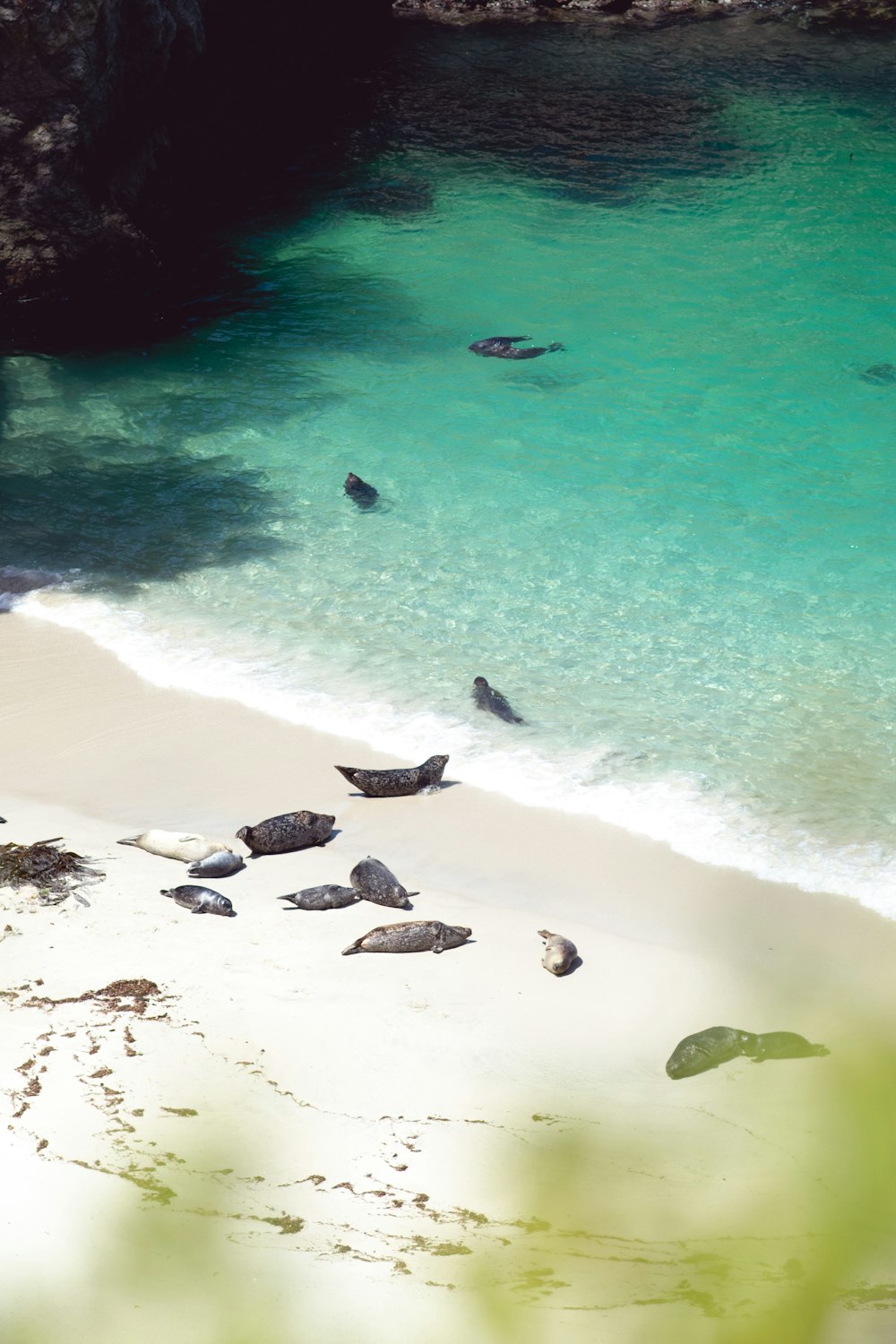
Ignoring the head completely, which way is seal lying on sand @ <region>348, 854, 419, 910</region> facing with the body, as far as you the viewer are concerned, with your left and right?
facing away from the viewer and to the left of the viewer

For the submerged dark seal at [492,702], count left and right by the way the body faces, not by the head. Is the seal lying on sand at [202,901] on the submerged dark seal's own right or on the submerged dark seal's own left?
on the submerged dark seal's own left

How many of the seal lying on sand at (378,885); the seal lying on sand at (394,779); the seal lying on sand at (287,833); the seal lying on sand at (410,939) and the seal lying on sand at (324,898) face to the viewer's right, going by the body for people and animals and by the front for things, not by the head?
4

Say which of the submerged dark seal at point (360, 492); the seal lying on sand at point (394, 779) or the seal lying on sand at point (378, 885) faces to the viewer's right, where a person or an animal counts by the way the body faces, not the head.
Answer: the seal lying on sand at point (394, 779)

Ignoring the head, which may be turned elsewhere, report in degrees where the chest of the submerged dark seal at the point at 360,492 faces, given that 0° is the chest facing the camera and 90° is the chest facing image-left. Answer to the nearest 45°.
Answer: approximately 135°

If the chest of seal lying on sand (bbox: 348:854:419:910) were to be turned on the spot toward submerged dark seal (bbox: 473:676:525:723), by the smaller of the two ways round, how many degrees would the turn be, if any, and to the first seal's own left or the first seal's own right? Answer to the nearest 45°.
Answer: approximately 45° to the first seal's own right

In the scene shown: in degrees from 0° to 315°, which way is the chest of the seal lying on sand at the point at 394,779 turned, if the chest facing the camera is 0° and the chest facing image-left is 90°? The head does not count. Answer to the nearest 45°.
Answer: approximately 270°

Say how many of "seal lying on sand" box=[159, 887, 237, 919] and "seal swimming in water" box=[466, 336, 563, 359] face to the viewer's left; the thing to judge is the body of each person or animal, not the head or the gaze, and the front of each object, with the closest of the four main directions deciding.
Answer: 1

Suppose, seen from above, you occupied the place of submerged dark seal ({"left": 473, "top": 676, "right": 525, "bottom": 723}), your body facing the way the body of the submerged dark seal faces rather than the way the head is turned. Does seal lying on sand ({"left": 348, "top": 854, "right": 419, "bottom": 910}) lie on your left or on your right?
on your left

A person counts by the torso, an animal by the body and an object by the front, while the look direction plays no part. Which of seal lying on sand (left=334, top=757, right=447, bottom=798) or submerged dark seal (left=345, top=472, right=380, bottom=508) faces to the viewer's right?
the seal lying on sand
